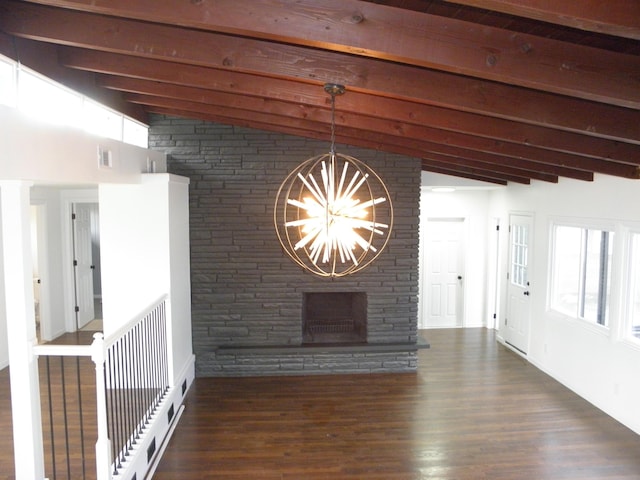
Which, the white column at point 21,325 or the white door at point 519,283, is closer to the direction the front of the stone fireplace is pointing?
the white column

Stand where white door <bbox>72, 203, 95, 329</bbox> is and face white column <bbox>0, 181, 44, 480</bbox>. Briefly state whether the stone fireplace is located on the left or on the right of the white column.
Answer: left

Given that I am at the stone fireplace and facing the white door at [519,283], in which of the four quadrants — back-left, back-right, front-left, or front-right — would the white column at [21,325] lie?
back-right

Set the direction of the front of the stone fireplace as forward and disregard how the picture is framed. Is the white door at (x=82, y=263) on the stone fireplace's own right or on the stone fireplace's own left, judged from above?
on the stone fireplace's own right

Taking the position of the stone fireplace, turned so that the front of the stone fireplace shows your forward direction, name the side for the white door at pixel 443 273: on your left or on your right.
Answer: on your left

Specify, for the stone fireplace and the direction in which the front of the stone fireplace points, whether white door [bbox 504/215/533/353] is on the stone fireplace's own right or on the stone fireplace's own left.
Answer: on the stone fireplace's own left

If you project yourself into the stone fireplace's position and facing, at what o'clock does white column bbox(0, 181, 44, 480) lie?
The white column is roughly at 1 o'clock from the stone fireplace.

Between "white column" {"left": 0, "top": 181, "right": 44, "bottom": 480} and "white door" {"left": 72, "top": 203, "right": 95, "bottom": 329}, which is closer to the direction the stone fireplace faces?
the white column

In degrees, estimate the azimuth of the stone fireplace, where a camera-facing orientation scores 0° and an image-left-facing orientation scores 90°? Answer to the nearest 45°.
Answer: approximately 0°
